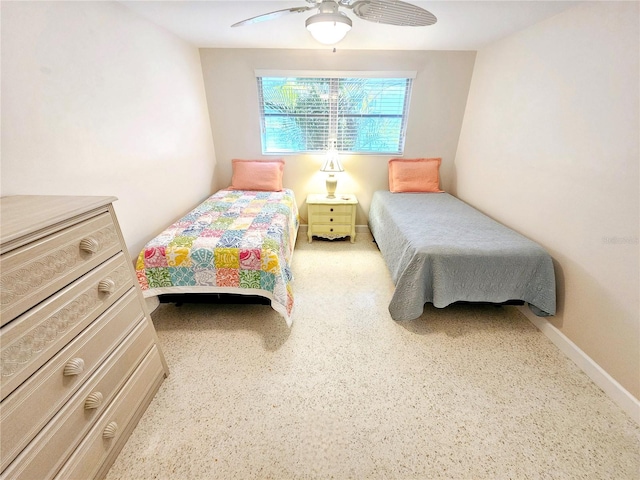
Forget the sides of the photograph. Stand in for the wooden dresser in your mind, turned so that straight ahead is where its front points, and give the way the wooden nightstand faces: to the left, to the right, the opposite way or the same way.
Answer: to the right

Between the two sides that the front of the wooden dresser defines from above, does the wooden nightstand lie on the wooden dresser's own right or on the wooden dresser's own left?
on the wooden dresser's own left

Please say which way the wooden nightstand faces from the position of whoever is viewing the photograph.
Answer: facing the viewer

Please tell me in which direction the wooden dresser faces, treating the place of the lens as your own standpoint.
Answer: facing the viewer and to the right of the viewer

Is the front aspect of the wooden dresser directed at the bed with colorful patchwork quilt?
no

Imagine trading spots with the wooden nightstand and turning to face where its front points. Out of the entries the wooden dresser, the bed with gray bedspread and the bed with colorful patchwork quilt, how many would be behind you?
0

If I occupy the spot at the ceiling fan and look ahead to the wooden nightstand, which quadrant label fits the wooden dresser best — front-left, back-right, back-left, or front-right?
back-left

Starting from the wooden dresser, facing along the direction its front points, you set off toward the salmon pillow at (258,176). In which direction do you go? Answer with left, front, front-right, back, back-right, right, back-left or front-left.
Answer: left

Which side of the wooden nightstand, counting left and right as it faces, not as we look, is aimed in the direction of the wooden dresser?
front

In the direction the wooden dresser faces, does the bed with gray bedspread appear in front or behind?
in front

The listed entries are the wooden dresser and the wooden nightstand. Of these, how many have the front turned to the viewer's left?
0

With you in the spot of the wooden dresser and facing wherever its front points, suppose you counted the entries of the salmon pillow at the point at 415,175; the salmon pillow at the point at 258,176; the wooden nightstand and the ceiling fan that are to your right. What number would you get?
0
